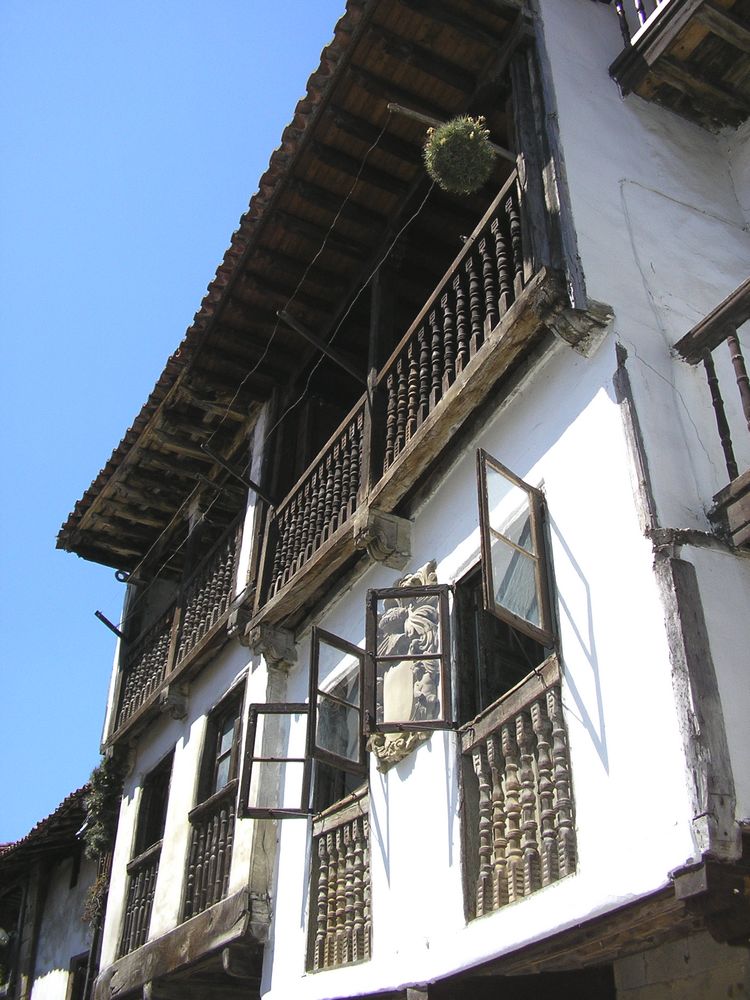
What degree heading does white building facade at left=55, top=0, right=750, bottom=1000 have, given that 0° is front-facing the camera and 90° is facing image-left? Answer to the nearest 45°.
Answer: approximately 45°
